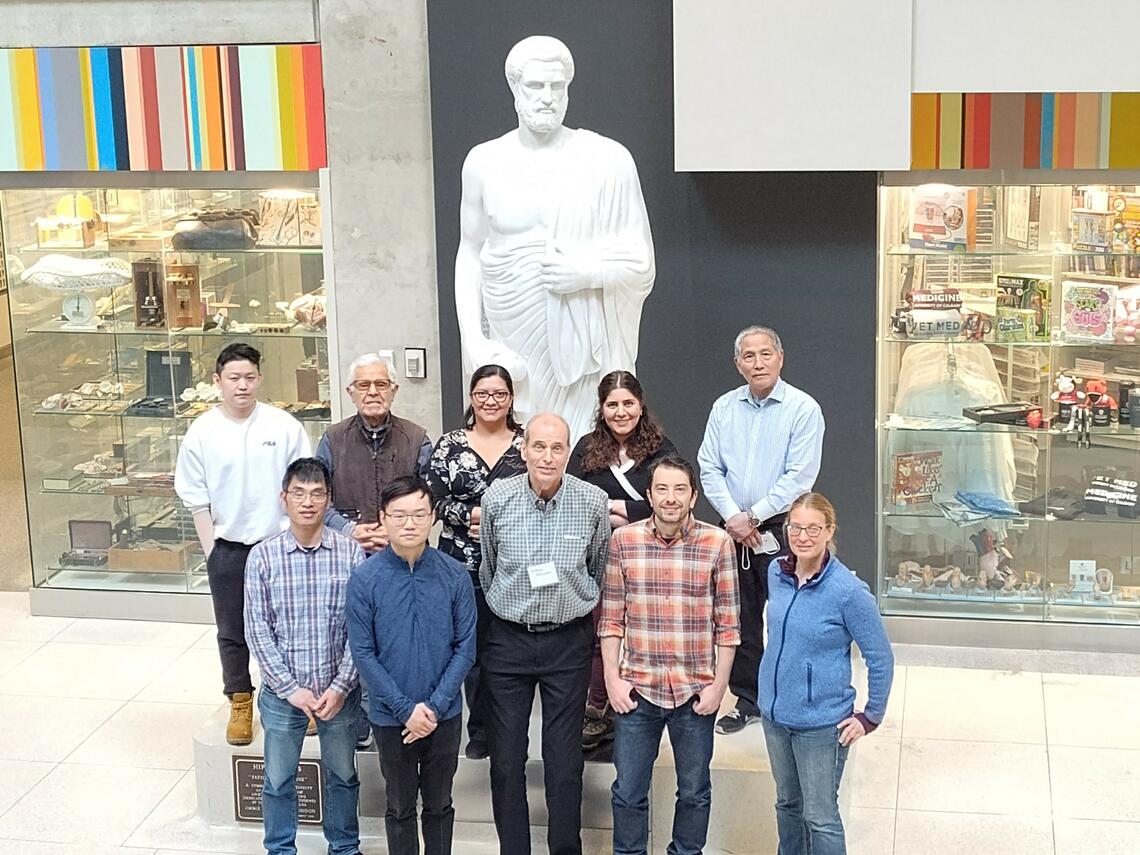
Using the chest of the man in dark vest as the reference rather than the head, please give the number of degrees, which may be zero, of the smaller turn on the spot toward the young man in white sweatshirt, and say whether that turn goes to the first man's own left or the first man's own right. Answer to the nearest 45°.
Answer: approximately 90° to the first man's own right

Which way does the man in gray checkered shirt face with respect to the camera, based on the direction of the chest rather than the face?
toward the camera

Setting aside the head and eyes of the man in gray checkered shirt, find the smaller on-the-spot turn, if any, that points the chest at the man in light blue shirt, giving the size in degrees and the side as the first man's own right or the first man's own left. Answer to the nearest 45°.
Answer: approximately 135° to the first man's own left

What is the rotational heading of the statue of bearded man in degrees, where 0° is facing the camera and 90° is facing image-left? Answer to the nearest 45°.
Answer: approximately 0°

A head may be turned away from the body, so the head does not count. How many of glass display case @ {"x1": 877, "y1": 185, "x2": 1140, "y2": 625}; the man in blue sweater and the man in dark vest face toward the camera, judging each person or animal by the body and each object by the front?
3

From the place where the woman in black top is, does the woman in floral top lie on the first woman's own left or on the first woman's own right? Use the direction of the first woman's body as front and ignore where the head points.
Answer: on the first woman's own right

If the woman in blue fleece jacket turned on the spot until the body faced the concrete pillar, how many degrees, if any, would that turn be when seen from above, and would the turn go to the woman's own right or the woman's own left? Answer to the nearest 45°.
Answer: approximately 90° to the woman's own right

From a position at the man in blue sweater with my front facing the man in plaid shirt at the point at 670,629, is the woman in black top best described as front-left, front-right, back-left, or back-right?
front-left

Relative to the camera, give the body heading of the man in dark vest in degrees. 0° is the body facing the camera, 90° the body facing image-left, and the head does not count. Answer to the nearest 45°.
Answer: approximately 0°

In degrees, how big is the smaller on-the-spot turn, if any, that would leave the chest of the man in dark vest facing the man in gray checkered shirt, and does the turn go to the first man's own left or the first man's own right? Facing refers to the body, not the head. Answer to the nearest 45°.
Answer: approximately 45° to the first man's own left

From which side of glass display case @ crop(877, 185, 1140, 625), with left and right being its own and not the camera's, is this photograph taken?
front
